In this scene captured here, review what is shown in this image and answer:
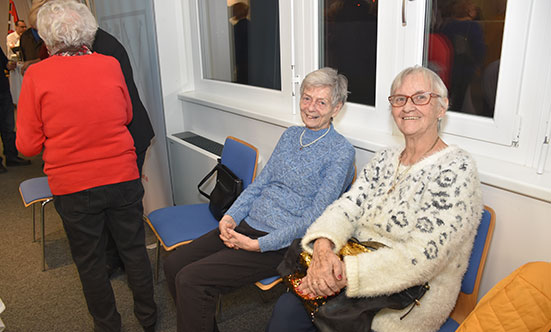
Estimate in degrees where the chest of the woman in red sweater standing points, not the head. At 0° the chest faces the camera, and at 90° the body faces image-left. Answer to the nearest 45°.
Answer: approximately 180°

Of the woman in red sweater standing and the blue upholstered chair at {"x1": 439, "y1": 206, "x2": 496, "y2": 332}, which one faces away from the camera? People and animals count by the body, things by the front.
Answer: the woman in red sweater standing

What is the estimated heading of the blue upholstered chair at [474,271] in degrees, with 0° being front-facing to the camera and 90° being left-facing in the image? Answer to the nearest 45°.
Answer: approximately 45°

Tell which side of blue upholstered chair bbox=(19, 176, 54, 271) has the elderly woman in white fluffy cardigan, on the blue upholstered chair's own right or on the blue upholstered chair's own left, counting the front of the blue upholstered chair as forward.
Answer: on the blue upholstered chair's own left

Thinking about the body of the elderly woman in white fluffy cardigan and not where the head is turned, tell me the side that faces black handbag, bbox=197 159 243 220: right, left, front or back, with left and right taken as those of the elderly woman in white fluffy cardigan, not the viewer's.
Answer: right

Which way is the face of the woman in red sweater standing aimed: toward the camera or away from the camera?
away from the camera

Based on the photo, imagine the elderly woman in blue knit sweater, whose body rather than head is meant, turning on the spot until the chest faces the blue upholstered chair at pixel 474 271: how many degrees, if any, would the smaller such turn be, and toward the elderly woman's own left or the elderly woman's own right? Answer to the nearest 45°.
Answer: approximately 90° to the elderly woman's own left

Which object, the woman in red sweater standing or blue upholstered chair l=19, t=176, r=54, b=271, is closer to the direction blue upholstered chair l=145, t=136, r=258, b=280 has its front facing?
the woman in red sweater standing

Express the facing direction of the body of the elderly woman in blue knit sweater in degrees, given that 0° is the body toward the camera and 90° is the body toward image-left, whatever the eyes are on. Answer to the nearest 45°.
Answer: approximately 45°

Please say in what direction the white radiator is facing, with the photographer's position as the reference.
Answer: facing the viewer and to the left of the viewer

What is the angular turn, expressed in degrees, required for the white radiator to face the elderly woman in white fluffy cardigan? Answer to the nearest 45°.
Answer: approximately 45° to its left

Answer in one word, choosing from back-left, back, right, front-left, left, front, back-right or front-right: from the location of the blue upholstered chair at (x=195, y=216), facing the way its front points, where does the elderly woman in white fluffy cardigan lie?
left

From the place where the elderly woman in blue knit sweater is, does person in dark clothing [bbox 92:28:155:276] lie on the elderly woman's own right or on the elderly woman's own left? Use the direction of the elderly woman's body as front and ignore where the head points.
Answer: on the elderly woman's own right
